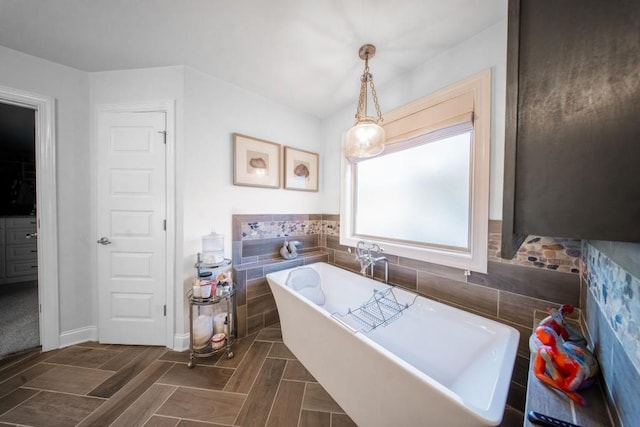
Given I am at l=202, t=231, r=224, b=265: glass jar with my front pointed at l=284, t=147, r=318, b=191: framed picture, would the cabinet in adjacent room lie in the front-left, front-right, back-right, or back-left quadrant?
back-left

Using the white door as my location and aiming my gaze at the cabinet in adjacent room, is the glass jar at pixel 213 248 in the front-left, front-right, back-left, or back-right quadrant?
back-right

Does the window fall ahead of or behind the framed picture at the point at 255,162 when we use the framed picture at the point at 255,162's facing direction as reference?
ahead

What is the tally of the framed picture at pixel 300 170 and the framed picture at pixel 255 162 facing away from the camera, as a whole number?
0

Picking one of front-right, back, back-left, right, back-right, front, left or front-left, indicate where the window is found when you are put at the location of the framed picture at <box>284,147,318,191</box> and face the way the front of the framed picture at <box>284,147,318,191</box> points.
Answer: front

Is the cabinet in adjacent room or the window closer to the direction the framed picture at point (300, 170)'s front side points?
the window

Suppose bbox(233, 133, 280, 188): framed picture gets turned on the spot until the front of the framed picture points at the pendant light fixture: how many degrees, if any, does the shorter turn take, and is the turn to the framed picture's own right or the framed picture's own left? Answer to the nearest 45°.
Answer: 0° — it already faces it

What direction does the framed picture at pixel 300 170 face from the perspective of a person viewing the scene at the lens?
facing the viewer and to the right of the viewer

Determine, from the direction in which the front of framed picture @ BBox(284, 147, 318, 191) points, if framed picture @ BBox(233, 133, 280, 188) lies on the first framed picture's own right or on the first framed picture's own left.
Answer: on the first framed picture's own right

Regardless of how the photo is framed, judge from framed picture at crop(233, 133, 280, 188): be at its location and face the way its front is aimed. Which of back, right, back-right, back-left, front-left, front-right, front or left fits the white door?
back-right

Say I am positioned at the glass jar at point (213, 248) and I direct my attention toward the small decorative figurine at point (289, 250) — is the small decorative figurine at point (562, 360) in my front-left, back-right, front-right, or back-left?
front-right

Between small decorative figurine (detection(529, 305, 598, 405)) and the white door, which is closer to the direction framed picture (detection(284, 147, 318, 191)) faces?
the small decorative figurine

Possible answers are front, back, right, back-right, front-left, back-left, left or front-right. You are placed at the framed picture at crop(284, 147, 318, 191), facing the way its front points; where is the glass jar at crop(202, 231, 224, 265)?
right

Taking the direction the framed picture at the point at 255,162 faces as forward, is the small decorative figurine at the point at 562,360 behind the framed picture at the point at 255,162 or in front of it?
in front
